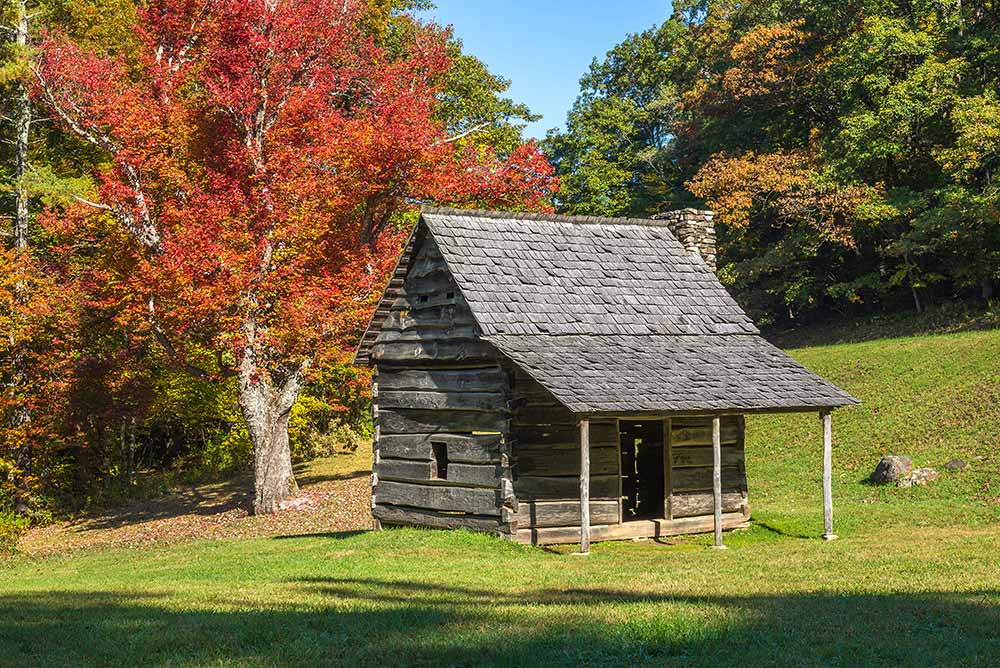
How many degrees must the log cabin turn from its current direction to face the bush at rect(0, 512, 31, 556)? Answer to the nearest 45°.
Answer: approximately 135° to its right

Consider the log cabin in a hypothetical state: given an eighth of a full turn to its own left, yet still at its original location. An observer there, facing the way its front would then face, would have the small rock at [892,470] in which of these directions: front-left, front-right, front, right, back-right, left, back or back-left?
front-left

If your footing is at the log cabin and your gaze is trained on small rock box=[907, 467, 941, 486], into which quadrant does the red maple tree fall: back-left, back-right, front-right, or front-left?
back-left

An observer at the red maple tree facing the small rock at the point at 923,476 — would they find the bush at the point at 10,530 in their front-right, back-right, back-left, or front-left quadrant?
back-right

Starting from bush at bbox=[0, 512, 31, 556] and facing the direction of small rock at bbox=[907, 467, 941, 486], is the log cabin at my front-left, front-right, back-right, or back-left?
front-right

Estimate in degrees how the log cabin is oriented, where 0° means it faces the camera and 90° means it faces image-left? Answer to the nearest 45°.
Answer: approximately 315°

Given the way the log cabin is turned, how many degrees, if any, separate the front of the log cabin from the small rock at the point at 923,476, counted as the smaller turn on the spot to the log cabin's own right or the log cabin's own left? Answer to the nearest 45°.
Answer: approximately 90° to the log cabin's own left

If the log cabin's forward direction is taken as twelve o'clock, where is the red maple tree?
The red maple tree is roughly at 6 o'clock from the log cabin.

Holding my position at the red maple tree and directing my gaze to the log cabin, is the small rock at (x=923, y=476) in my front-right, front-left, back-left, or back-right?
front-left
